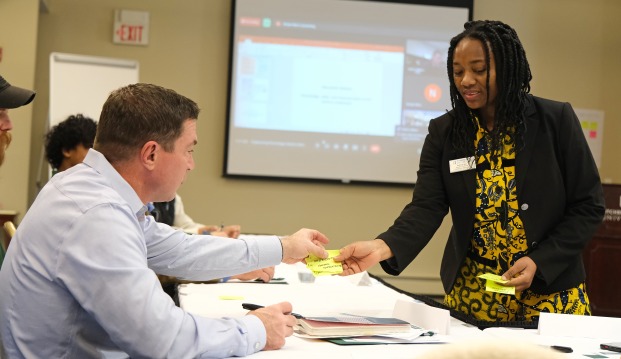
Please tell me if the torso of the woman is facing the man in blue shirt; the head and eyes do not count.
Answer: yes

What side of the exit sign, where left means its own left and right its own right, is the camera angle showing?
front

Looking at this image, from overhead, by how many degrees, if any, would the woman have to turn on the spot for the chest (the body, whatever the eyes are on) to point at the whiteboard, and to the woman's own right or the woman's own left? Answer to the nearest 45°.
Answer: approximately 90° to the woman's own right

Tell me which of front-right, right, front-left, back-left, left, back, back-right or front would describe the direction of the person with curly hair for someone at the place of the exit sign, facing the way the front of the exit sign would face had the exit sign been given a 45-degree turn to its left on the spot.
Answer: front-right

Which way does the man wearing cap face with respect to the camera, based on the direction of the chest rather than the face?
to the viewer's right

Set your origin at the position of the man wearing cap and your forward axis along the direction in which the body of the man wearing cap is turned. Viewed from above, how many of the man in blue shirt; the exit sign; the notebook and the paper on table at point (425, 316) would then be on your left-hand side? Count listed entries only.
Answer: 1

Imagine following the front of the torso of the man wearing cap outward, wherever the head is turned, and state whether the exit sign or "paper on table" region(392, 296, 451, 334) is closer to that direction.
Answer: the paper on table

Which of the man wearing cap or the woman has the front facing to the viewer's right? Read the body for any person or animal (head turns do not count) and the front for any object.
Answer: the man wearing cap

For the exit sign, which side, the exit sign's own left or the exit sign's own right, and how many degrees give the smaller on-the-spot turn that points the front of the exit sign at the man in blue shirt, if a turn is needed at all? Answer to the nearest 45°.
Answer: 0° — it already faces them

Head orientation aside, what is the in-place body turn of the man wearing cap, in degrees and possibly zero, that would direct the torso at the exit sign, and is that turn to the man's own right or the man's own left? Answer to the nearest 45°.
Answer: approximately 90° to the man's own left

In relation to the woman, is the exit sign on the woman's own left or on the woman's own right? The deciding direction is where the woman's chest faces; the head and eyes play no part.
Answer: on the woman's own right

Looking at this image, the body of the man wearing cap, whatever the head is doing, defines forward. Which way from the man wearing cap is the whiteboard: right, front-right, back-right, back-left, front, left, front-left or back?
left

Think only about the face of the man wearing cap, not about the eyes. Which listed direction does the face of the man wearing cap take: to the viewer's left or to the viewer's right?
to the viewer's right

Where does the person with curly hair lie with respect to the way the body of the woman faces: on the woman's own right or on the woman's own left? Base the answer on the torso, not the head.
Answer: on the woman's own right

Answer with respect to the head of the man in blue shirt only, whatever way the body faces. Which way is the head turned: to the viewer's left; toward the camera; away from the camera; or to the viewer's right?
to the viewer's right

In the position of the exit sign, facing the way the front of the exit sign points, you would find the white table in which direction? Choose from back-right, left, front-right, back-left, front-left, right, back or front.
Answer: front

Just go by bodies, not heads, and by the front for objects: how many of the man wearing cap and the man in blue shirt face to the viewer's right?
2

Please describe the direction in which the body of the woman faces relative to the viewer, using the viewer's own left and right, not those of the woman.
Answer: facing the viewer and to the left of the viewer
